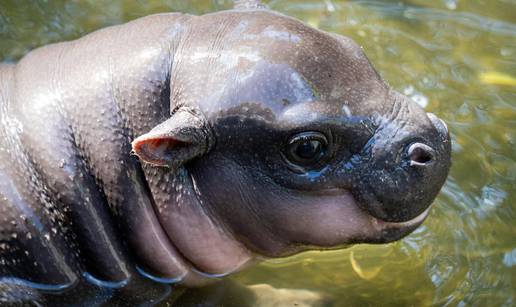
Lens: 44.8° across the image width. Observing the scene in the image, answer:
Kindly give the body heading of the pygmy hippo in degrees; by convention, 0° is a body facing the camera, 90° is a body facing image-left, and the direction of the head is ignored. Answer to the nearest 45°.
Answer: approximately 270°
